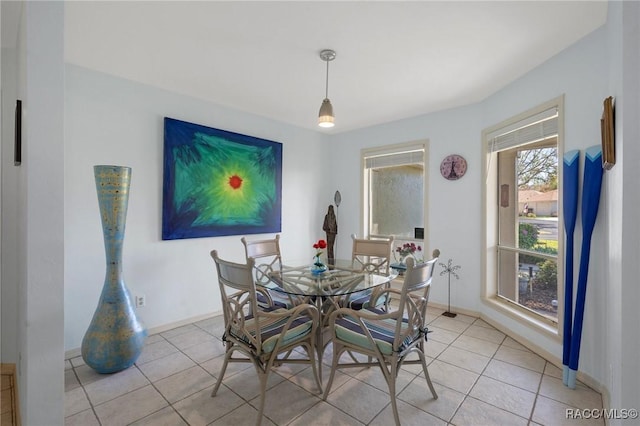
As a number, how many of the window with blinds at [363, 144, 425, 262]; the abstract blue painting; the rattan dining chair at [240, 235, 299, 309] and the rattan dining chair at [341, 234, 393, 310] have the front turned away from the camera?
0

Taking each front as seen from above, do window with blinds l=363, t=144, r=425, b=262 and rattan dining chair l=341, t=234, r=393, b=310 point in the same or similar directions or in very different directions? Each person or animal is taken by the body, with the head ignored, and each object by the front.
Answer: same or similar directions

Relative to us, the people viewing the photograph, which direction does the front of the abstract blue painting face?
facing the viewer and to the right of the viewer

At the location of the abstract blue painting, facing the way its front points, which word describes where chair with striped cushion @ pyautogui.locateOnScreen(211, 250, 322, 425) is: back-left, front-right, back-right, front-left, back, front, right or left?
front-right

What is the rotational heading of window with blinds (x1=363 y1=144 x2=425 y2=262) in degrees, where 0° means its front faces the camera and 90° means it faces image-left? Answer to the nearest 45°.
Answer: approximately 45°

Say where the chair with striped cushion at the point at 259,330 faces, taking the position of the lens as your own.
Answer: facing away from the viewer and to the right of the viewer

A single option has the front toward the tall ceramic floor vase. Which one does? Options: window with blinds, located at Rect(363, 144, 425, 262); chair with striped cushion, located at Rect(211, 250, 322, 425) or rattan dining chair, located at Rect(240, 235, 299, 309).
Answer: the window with blinds

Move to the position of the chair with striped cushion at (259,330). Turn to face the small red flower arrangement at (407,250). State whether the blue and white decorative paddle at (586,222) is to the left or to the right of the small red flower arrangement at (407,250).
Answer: right

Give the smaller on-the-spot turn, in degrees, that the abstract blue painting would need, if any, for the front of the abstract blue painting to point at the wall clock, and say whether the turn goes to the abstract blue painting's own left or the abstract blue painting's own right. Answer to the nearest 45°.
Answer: approximately 45° to the abstract blue painting's own left

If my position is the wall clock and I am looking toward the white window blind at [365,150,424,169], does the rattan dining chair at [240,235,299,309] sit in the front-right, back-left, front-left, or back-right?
front-left

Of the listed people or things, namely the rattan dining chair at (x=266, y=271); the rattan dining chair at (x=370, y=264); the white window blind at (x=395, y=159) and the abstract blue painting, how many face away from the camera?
0

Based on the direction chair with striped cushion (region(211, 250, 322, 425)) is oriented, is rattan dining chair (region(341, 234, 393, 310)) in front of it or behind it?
in front

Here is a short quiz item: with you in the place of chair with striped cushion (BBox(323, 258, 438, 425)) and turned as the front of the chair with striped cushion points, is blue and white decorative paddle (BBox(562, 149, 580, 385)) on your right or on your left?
on your right

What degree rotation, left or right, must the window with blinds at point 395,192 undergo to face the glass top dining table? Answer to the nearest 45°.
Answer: approximately 45° to its left

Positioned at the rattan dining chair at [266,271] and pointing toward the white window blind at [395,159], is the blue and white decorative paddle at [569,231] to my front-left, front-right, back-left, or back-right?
front-right

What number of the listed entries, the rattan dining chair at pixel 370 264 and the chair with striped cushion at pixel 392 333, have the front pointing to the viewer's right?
0

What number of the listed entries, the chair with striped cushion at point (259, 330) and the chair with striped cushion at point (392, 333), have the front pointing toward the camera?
0

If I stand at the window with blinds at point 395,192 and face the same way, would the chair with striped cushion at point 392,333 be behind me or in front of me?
in front

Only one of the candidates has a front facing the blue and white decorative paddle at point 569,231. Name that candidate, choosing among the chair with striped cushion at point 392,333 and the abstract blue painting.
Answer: the abstract blue painting

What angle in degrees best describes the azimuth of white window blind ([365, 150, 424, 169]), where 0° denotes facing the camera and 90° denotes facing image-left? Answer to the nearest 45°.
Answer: approximately 45°

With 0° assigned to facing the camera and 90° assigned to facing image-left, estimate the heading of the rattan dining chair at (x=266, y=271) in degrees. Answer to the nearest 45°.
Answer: approximately 315°
